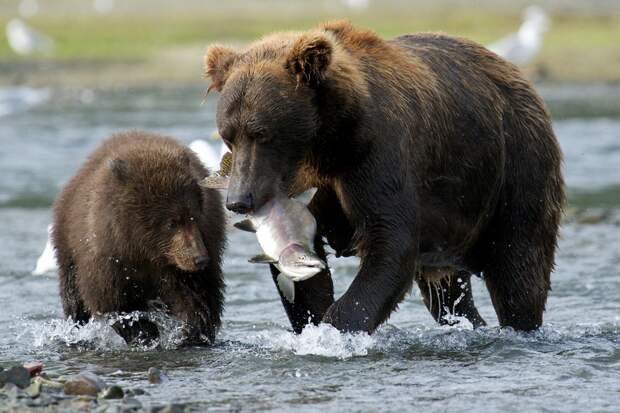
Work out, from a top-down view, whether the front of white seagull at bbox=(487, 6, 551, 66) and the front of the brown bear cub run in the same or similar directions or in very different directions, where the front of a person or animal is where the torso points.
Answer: same or similar directions

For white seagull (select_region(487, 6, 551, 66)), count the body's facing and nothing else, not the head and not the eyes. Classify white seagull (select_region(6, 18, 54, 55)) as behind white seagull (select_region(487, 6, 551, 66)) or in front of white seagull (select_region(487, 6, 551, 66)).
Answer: behind

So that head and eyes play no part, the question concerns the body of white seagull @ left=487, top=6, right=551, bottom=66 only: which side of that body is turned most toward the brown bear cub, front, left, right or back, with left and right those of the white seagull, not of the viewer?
right

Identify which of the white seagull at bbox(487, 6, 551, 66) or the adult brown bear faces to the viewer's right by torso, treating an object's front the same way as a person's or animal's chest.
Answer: the white seagull

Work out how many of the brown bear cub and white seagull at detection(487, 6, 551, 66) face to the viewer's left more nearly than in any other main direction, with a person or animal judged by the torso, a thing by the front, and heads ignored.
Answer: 0

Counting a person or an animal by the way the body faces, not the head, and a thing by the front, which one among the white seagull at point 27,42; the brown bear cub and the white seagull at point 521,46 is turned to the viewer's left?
the white seagull at point 27,42

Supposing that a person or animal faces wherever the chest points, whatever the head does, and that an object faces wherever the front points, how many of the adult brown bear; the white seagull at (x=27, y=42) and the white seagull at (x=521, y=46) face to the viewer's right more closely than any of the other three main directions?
1

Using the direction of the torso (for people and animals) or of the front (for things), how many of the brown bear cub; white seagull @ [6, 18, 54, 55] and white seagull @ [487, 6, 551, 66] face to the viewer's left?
1

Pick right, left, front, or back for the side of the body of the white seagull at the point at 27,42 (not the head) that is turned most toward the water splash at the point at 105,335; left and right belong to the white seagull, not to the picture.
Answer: left

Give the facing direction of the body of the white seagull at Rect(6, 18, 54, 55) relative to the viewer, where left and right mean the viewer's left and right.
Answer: facing to the left of the viewer

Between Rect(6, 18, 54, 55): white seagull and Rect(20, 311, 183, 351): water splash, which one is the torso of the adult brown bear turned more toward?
the water splash

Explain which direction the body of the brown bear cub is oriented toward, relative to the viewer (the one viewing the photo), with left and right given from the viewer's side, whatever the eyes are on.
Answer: facing the viewer and to the right of the viewer

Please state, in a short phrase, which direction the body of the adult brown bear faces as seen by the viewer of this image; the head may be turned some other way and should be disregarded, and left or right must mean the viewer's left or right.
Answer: facing the viewer and to the left of the viewer

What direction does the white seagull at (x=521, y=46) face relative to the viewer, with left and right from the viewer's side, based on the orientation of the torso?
facing to the right of the viewer

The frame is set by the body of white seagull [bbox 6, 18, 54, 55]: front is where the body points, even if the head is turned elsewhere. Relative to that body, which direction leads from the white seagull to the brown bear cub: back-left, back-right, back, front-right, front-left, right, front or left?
left

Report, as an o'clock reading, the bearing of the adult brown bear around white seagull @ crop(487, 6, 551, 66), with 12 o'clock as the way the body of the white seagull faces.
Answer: The adult brown bear is roughly at 3 o'clock from the white seagull.

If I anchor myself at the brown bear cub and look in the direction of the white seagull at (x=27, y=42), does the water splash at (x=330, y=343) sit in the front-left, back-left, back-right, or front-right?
back-right
